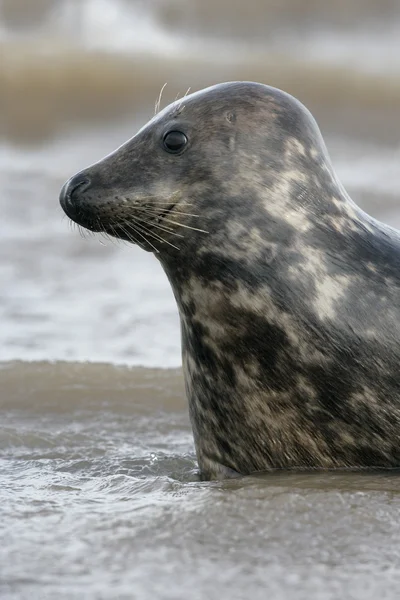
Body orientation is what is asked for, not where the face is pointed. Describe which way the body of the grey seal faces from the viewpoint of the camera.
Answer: to the viewer's left
